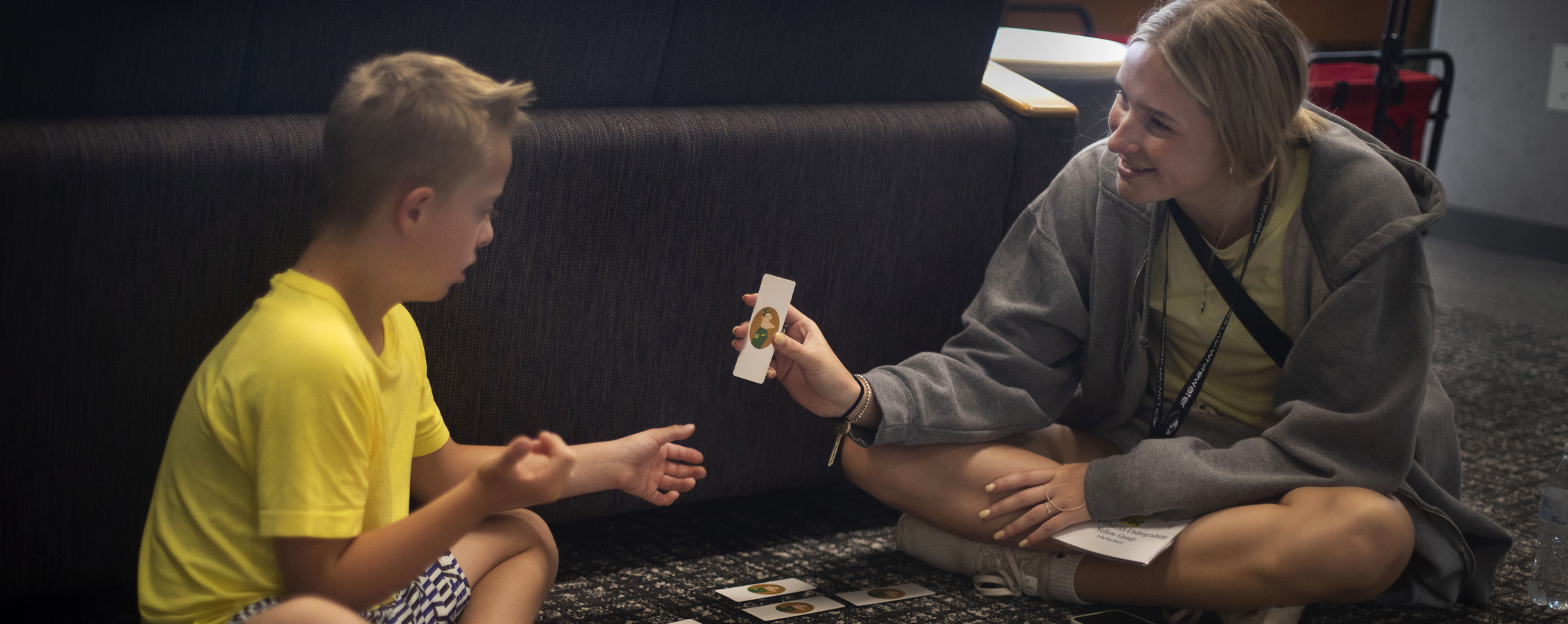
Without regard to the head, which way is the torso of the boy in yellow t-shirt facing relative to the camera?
to the viewer's right

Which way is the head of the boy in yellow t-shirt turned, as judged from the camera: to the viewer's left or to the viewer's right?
to the viewer's right

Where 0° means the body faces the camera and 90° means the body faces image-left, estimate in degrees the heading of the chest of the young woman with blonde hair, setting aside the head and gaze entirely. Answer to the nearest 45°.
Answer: approximately 45°

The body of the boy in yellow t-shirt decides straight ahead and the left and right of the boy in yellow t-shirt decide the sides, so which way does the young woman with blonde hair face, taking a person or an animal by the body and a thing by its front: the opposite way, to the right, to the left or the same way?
the opposite way

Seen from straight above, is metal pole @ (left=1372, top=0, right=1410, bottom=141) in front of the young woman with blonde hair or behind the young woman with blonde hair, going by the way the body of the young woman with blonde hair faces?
behind

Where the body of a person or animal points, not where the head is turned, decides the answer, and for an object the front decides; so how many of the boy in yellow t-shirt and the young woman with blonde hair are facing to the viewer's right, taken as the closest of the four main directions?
1

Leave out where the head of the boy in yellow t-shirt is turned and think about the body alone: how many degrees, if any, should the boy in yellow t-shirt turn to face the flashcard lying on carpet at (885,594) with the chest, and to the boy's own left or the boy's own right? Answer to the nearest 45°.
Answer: approximately 45° to the boy's own left

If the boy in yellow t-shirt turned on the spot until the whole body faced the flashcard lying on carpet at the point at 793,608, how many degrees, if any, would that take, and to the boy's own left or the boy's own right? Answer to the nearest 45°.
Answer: approximately 45° to the boy's own left
